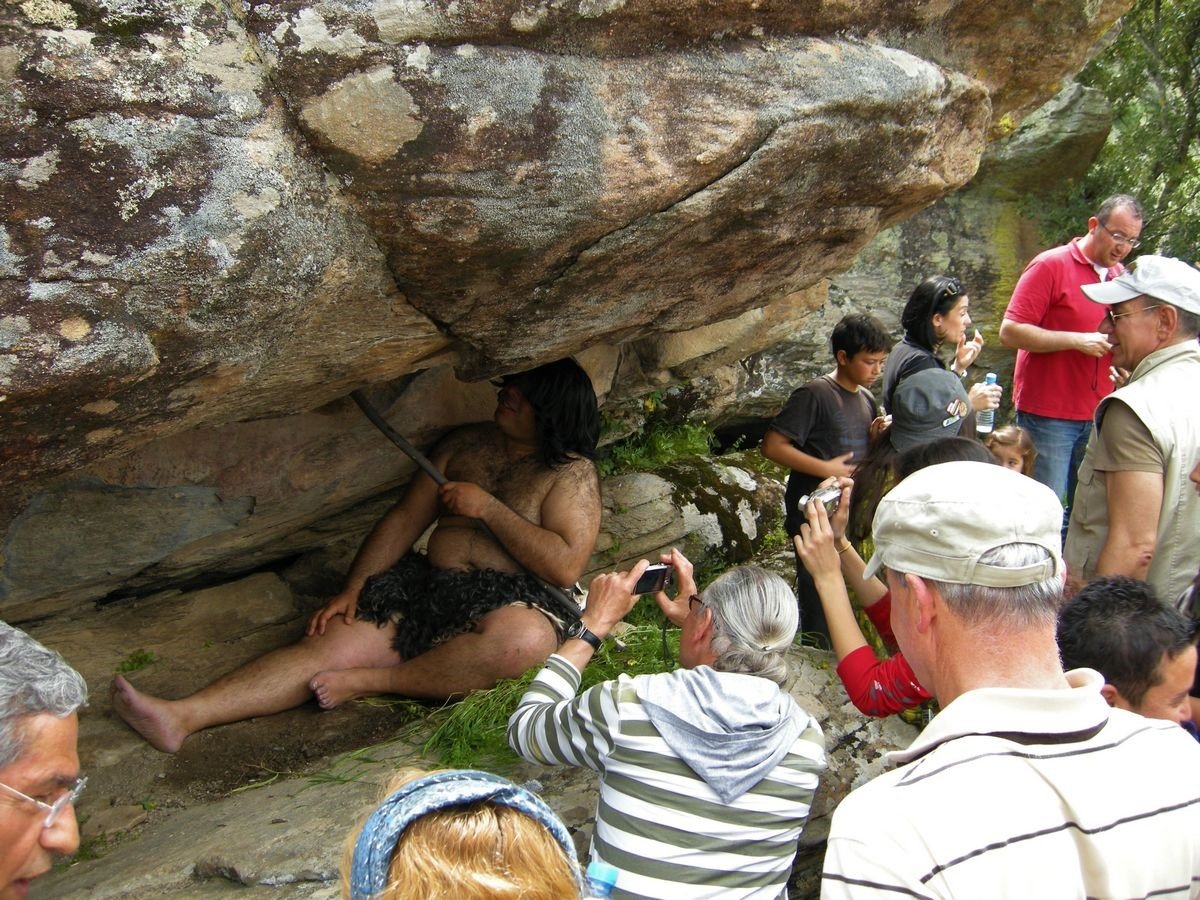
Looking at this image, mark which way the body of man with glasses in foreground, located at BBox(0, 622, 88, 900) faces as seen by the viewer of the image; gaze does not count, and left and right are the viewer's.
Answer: facing to the right of the viewer

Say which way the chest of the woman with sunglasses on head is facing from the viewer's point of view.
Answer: to the viewer's right

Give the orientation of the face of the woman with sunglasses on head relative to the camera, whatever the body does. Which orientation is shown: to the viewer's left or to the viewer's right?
to the viewer's right

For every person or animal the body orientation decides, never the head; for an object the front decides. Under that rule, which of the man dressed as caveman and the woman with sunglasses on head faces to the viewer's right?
the woman with sunglasses on head

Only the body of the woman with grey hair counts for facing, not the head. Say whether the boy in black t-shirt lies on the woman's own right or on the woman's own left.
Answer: on the woman's own right

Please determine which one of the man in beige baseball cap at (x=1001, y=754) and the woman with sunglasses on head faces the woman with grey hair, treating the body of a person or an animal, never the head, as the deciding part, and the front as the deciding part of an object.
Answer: the man in beige baseball cap

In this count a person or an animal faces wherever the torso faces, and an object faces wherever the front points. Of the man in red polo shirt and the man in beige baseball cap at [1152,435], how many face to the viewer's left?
1

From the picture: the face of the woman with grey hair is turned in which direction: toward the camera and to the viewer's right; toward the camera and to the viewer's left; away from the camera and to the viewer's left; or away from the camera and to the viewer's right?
away from the camera and to the viewer's left

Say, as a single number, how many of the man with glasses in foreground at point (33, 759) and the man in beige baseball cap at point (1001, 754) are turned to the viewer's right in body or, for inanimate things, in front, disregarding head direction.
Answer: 1

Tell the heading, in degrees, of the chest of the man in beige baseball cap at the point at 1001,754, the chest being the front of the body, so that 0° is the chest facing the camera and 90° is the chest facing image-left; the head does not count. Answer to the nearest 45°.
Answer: approximately 135°

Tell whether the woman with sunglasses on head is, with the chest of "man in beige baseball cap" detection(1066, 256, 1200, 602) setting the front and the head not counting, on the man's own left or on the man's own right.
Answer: on the man's own right

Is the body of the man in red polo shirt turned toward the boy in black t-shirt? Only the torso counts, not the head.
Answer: no

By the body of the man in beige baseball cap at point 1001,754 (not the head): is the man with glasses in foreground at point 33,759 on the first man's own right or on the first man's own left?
on the first man's own left
